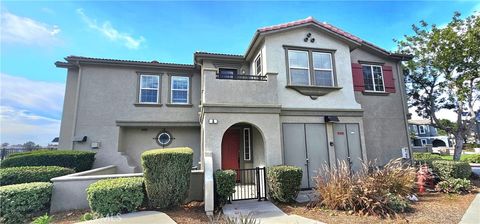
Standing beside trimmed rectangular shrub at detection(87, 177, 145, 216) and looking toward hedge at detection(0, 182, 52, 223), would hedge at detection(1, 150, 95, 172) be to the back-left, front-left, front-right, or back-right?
front-right

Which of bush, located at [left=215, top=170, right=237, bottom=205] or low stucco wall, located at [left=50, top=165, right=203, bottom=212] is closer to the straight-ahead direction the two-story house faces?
the bush

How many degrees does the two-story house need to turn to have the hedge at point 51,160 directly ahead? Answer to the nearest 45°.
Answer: approximately 90° to its right

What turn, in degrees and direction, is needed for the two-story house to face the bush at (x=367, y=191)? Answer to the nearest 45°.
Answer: approximately 45° to its left

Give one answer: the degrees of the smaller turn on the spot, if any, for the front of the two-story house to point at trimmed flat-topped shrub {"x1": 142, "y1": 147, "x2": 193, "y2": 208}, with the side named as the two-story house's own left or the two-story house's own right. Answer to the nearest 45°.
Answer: approximately 45° to the two-story house's own right

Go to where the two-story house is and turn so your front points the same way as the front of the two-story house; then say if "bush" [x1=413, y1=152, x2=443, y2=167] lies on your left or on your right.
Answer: on your left

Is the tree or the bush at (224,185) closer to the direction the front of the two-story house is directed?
the bush

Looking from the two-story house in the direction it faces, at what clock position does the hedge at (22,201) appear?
The hedge is roughly at 2 o'clock from the two-story house.

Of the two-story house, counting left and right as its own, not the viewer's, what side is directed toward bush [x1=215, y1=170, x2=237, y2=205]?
front

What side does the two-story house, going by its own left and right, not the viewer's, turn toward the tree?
left

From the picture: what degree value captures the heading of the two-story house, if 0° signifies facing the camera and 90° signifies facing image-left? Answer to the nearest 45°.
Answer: approximately 0°
